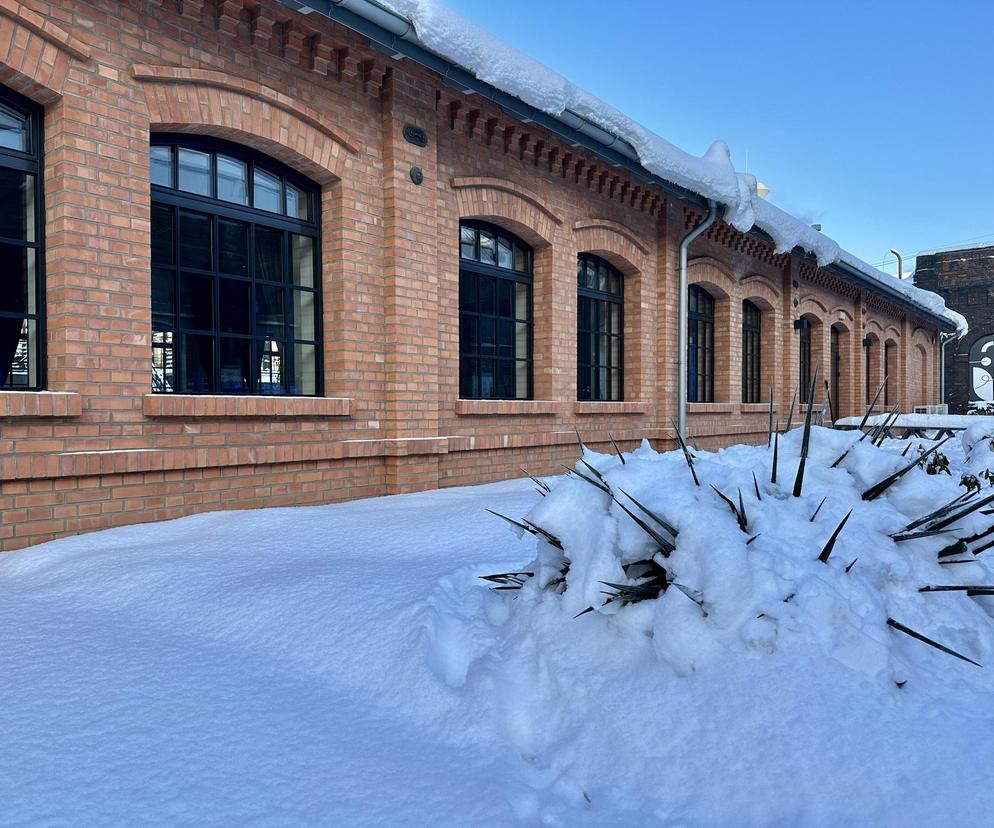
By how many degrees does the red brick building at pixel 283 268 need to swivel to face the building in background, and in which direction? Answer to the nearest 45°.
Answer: approximately 90° to its left

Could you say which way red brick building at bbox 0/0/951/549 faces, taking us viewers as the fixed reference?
facing the viewer and to the right of the viewer

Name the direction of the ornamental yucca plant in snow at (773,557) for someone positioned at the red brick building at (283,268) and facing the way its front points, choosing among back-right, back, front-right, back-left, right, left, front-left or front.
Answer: front

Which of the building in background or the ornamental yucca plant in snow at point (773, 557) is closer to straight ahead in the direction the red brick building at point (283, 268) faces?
the ornamental yucca plant in snow
